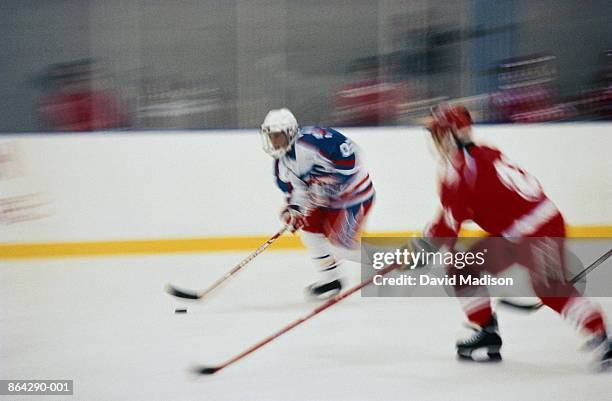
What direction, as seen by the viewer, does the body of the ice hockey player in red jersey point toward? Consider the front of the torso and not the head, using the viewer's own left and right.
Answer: facing to the left of the viewer

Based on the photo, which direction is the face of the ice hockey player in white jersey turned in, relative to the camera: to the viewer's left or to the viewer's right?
to the viewer's left

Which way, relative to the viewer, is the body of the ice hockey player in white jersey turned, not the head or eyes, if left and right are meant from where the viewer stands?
facing the viewer and to the left of the viewer

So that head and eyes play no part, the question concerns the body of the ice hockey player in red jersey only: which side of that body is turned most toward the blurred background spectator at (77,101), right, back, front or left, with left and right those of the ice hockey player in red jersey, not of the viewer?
front
